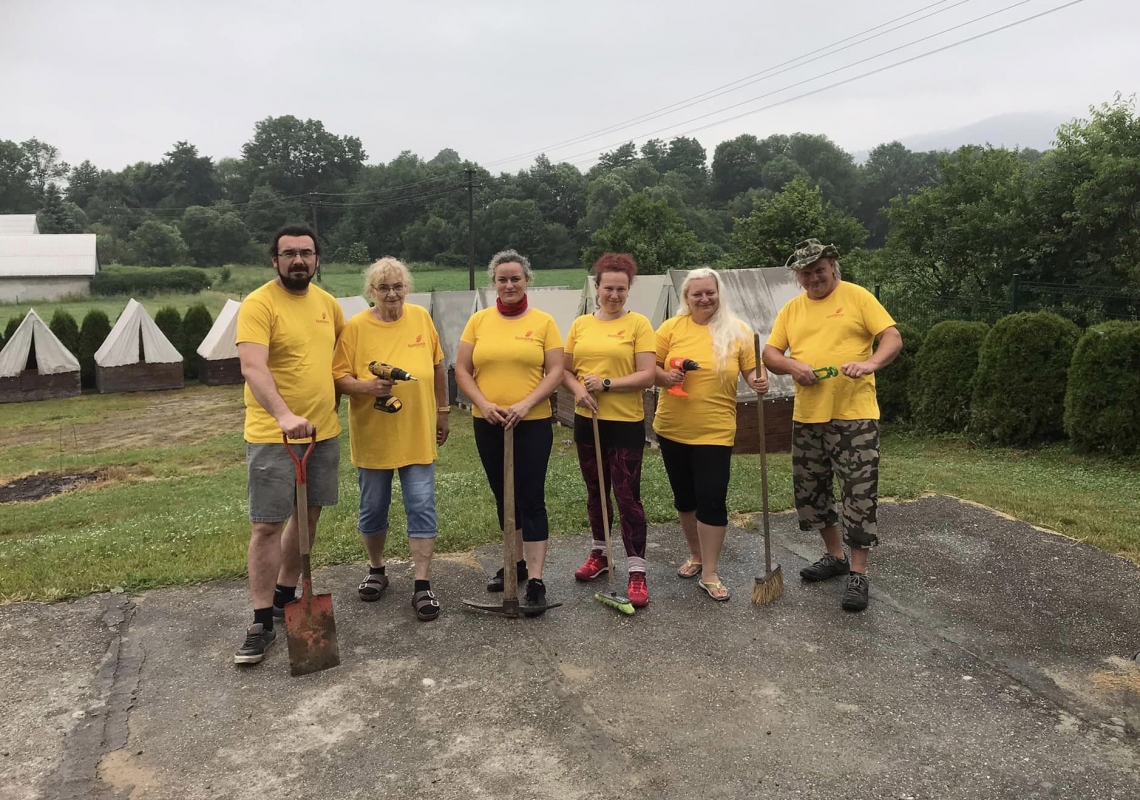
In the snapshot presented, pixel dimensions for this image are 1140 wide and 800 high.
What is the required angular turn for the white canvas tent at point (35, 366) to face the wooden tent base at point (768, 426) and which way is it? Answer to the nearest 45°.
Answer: approximately 45° to its left

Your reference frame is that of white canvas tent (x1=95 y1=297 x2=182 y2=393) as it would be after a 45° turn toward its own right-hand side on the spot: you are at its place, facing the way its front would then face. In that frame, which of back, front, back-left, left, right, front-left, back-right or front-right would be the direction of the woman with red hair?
front-left

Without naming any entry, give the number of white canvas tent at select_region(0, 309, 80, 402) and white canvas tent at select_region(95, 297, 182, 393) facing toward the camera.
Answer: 2

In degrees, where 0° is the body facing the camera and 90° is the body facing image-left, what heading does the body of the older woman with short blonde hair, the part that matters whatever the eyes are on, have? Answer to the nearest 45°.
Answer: approximately 0°

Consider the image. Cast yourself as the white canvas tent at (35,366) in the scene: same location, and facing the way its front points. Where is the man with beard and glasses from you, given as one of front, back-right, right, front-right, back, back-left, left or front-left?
front

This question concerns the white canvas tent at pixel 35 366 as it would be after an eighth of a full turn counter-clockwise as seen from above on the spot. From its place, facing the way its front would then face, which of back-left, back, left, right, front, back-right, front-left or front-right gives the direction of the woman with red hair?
front-right

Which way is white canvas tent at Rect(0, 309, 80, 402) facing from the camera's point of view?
toward the camera

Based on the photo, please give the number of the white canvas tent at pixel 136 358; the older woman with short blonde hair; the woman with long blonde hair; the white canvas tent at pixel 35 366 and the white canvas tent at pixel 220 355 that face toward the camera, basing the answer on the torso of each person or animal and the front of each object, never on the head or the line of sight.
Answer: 5

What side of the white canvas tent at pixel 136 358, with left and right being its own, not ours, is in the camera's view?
front

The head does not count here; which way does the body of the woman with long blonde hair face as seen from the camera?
toward the camera

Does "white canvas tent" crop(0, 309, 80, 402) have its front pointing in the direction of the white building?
no

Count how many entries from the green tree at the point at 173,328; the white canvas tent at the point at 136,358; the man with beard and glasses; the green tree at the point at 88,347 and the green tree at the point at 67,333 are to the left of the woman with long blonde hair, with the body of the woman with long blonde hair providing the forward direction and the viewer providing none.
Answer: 0
